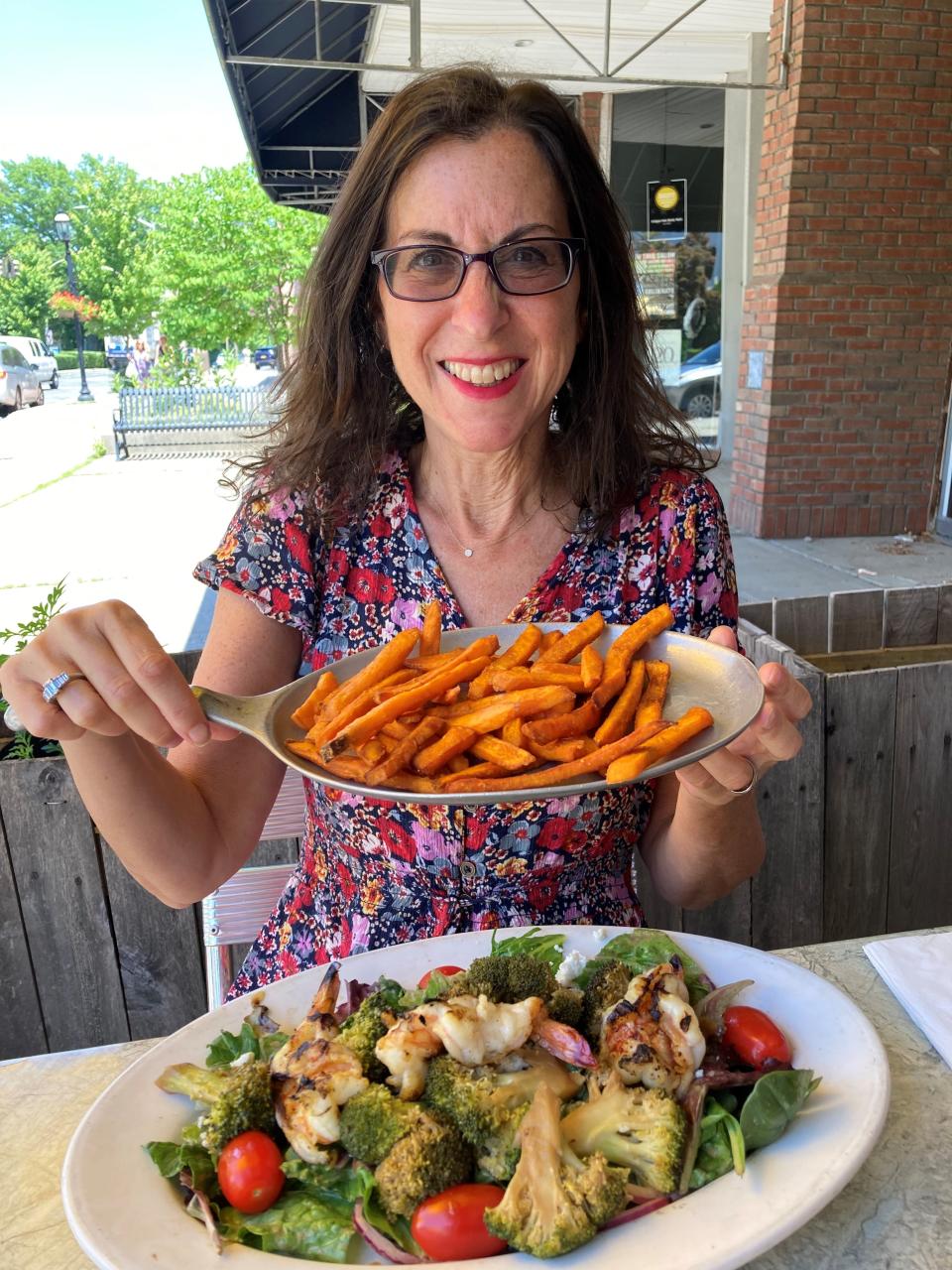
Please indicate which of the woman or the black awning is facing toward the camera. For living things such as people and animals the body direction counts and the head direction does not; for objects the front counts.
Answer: the woman

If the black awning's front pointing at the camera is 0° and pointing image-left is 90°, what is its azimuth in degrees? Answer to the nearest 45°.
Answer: approximately 90°

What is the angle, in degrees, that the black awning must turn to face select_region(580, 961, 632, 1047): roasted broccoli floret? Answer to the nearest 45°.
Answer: approximately 90° to its left

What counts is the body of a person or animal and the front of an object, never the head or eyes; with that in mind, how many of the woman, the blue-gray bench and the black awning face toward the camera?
2

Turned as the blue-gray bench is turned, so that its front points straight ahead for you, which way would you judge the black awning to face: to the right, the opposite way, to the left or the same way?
to the right

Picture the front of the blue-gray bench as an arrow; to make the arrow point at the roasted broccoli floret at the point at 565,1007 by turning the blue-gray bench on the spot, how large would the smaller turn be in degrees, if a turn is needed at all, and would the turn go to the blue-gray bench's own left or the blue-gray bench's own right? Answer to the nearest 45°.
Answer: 0° — it already faces it

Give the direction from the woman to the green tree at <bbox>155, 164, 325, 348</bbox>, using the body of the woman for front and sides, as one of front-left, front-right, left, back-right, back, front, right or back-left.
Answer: back

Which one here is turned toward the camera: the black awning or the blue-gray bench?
the blue-gray bench

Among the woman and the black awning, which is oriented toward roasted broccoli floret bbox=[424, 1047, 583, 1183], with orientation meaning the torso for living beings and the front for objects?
the woman

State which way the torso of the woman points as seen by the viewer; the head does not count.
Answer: toward the camera

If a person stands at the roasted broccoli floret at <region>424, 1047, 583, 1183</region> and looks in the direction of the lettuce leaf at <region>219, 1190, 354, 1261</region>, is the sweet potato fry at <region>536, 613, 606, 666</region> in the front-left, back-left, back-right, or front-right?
back-right

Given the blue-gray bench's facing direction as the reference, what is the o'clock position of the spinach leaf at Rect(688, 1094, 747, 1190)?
The spinach leaf is roughly at 12 o'clock from the blue-gray bench.

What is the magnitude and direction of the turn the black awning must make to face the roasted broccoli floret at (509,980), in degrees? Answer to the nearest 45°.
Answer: approximately 90° to its left

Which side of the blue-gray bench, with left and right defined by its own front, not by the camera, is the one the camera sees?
front
